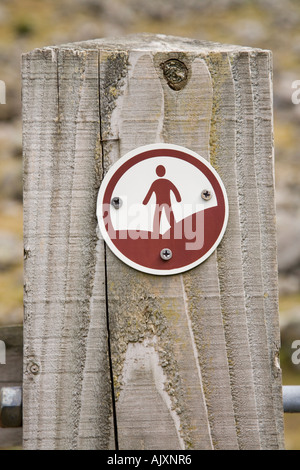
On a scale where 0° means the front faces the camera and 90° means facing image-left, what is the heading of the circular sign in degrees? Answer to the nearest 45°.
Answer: approximately 0°
